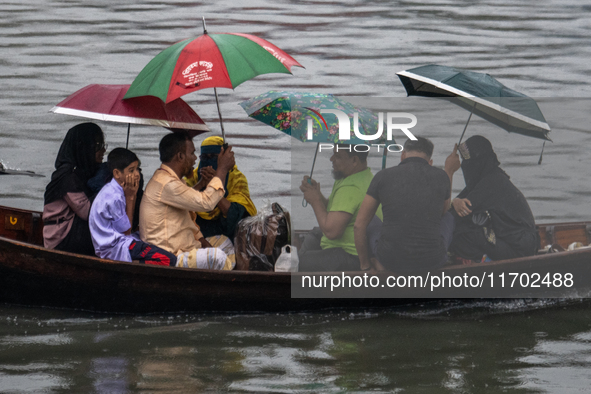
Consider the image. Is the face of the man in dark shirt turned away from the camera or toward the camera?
away from the camera

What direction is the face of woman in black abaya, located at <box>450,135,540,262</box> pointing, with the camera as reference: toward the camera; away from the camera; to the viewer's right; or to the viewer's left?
to the viewer's left

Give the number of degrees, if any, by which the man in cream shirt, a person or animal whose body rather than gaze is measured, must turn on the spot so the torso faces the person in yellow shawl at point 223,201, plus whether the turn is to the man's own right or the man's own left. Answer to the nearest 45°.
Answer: approximately 45° to the man's own left

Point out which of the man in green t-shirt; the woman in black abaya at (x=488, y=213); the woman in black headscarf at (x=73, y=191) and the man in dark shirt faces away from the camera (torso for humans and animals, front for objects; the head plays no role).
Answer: the man in dark shirt

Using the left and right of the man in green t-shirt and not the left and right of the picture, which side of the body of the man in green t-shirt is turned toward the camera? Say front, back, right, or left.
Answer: left

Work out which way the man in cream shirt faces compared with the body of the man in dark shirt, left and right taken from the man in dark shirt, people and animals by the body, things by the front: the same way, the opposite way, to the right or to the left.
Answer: to the right

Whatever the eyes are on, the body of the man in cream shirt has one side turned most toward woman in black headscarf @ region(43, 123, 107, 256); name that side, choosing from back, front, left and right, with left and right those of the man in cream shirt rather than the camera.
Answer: back

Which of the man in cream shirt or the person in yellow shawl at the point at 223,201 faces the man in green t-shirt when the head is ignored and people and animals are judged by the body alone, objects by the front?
the man in cream shirt

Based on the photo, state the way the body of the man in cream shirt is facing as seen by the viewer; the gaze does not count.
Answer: to the viewer's right

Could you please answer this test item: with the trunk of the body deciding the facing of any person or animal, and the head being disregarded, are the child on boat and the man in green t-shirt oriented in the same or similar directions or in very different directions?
very different directions

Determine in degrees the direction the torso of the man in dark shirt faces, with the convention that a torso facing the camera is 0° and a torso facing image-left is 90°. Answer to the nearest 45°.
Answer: approximately 180°

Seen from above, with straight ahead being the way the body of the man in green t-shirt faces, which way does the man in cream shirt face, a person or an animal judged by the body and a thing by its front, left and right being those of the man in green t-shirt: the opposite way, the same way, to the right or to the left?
the opposite way

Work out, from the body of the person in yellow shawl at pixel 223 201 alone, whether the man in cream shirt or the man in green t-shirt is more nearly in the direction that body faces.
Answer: the man in cream shirt

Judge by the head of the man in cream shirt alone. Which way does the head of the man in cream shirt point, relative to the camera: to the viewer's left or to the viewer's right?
to the viewer's right

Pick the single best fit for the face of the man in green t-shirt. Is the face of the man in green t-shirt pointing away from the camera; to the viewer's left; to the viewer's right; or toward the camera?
to the viewer's left

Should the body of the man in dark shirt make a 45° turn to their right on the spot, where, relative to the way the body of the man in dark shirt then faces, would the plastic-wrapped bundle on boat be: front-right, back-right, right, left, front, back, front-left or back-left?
back-left

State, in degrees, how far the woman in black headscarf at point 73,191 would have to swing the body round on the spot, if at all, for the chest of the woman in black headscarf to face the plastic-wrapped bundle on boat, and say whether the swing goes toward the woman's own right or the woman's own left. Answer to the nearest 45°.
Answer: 0° — they already face it
